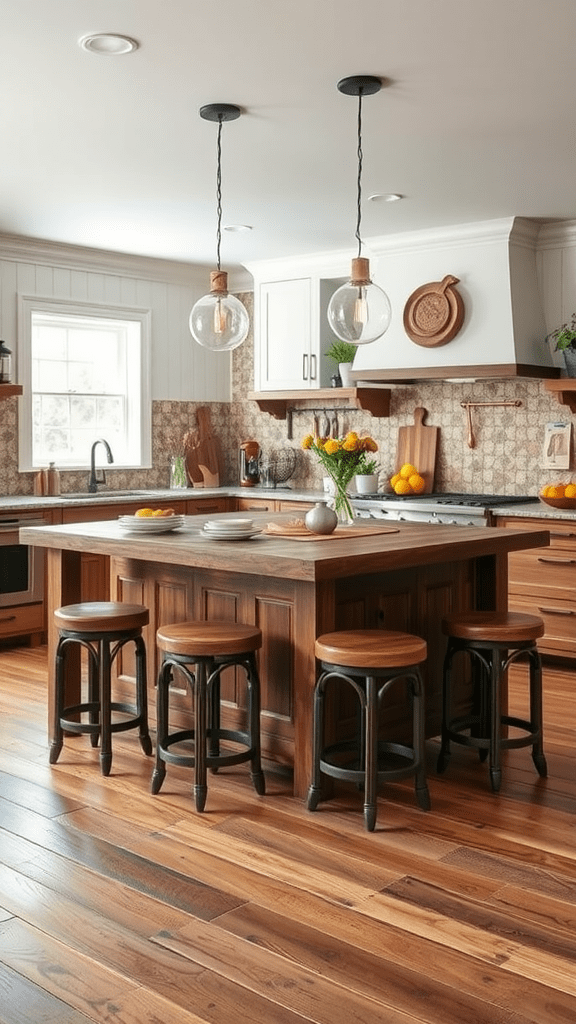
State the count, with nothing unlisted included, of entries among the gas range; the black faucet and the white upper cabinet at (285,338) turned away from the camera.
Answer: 0

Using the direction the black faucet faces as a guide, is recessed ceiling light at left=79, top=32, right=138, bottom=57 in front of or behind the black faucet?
in front

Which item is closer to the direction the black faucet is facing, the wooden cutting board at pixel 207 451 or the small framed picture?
the small framed picture

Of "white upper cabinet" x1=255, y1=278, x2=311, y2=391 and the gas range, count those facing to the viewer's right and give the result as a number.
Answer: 0

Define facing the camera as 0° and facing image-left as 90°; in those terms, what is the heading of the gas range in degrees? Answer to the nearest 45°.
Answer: approximately 45°

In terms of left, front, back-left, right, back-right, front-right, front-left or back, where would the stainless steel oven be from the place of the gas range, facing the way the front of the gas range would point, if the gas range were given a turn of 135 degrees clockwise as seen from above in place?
left

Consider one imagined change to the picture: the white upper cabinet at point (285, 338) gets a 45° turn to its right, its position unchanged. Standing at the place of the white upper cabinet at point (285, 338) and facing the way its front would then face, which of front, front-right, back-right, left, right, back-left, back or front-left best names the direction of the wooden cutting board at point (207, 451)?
front-right

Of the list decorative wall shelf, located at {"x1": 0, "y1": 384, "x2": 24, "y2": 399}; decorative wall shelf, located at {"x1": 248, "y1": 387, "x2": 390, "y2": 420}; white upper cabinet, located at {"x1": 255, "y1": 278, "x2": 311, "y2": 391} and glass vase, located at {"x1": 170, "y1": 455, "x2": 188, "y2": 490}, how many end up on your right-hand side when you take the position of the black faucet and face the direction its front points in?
1

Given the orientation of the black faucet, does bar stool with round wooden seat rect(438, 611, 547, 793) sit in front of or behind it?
in front

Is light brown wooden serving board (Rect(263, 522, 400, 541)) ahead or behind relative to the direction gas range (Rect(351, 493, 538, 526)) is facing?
ahead

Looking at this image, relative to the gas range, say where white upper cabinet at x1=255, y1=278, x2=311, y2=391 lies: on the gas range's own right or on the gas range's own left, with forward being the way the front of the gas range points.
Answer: on the gas range's own right

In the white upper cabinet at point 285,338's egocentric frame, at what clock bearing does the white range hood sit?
The white range hood is roughly at 9 o'clock from the white upper cabinet.
